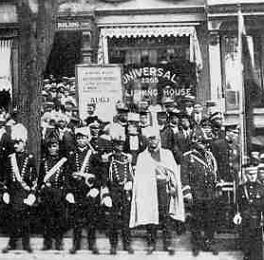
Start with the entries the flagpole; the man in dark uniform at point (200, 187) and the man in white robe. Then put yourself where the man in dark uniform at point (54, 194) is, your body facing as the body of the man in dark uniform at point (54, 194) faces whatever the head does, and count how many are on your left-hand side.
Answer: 3

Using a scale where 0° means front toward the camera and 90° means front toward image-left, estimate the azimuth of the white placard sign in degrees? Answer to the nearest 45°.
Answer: approximately 0°

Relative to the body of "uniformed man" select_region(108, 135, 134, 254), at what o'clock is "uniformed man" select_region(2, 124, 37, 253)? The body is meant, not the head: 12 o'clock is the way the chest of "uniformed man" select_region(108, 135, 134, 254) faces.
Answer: "uniformed man" select_region(2, 124, 37, 253) is roughly at 3 o'clock from "uniformed man" select_region(108, 135, 134, 254).

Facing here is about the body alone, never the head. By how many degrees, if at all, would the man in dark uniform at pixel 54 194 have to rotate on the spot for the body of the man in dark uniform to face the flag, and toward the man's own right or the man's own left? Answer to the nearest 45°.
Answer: approximately 90° to the man's own left
